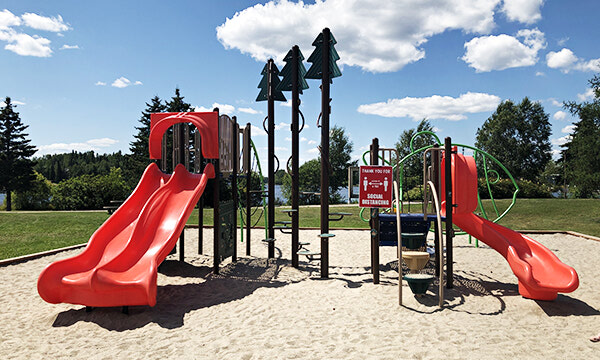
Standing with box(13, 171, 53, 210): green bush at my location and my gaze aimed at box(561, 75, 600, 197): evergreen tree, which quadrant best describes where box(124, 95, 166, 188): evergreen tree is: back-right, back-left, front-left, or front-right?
front-left

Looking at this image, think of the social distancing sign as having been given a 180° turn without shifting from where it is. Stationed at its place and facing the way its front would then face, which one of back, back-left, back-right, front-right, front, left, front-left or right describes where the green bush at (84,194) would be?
front-left

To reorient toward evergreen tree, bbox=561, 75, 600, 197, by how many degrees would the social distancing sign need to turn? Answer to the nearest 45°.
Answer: approximately 135° to its left

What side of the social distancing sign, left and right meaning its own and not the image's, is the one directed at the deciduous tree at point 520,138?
back

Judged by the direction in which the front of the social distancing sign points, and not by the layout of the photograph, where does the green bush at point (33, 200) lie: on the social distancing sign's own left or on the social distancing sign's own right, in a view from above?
on the social distancing sign's own right

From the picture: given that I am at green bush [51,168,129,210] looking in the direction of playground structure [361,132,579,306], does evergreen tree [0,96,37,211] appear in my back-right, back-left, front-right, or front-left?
back-right

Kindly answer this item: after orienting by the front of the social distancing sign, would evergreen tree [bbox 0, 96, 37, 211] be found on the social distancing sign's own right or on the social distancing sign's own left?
on the social distancing sign's own right

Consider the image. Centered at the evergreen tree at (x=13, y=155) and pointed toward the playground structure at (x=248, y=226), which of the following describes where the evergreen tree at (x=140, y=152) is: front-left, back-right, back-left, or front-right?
front-left

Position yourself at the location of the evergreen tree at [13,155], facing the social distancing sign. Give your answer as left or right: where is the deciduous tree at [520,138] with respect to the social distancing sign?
left

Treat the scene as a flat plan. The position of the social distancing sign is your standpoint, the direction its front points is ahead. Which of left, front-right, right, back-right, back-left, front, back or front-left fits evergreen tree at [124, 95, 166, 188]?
back-right

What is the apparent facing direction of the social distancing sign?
toward the camera
